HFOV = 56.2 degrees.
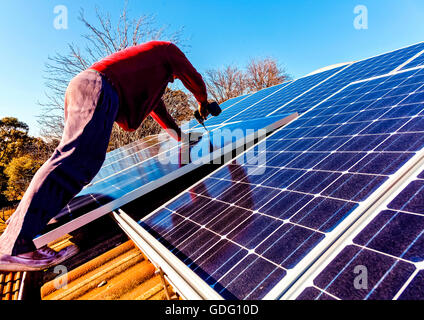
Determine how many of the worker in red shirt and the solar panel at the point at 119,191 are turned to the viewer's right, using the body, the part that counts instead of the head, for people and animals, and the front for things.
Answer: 1

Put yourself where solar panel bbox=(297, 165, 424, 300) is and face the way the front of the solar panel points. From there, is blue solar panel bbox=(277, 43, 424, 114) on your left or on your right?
on your right

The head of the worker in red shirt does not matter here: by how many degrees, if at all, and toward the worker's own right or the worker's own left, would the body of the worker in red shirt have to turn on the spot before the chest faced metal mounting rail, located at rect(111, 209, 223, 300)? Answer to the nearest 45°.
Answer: approximately 90° to the worker's own right

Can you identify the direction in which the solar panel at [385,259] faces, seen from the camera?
facing the viewer and to the left of the viewer

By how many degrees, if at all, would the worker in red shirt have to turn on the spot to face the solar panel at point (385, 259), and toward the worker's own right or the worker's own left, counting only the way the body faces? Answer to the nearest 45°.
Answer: approximately 45° to the worker's own right

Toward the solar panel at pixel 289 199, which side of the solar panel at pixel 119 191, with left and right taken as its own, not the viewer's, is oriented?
left

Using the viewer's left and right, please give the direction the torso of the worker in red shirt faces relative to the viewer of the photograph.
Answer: facing to the right of the viewer

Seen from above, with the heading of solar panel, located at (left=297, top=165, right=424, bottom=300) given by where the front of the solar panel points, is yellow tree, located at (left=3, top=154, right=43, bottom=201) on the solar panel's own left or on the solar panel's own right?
on the solar panel's own right

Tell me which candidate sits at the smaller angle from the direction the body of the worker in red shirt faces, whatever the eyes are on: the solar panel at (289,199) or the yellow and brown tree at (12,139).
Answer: the solar panel
